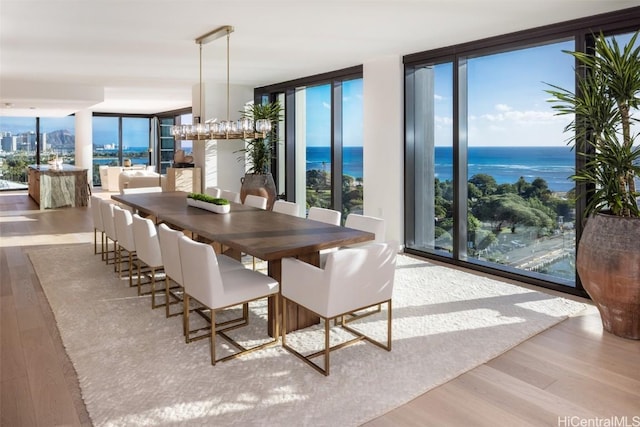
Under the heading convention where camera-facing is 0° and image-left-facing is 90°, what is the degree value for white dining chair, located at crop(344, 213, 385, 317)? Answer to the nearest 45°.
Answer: approximately 45°

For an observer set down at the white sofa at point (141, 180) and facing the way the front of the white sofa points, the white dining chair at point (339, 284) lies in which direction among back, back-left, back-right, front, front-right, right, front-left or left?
back

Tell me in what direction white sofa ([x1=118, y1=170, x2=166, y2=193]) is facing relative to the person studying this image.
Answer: facing away from the viewer

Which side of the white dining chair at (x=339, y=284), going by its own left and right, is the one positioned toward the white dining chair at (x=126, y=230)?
front

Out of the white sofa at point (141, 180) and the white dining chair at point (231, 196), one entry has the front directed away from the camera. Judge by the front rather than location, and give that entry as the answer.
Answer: the white sofa

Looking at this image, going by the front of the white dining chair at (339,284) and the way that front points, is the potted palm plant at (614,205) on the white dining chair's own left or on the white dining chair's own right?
on the white dining chair's own right

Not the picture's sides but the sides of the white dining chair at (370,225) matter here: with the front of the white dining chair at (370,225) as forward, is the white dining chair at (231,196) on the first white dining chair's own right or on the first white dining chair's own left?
on the first white dining chair's own right
